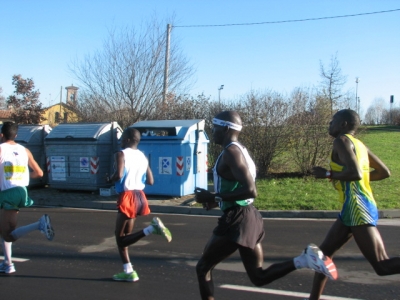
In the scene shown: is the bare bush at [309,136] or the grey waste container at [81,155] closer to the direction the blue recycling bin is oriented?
the grey waste container

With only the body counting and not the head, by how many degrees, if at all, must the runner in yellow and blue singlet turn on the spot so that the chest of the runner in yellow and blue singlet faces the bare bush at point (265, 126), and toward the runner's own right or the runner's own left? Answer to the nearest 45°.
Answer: approximately 90° to the runner's own right

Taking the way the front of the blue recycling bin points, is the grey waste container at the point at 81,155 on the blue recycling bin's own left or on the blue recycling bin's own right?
on the blue recycling bin's own right

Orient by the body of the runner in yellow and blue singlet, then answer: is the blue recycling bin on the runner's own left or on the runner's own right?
on the runner's own right

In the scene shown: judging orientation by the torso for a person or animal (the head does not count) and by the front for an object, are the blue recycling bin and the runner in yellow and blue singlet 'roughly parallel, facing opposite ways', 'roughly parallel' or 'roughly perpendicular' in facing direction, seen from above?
roughly perpendicular

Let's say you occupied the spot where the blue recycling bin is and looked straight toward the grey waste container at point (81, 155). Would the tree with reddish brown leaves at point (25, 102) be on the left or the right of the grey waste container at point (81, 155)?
right

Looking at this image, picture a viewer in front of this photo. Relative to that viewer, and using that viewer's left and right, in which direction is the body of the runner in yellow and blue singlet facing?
facing to the left of the viewer

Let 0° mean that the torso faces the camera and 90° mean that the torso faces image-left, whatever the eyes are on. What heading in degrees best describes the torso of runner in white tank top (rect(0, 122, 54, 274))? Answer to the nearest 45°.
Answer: approximately 135°
